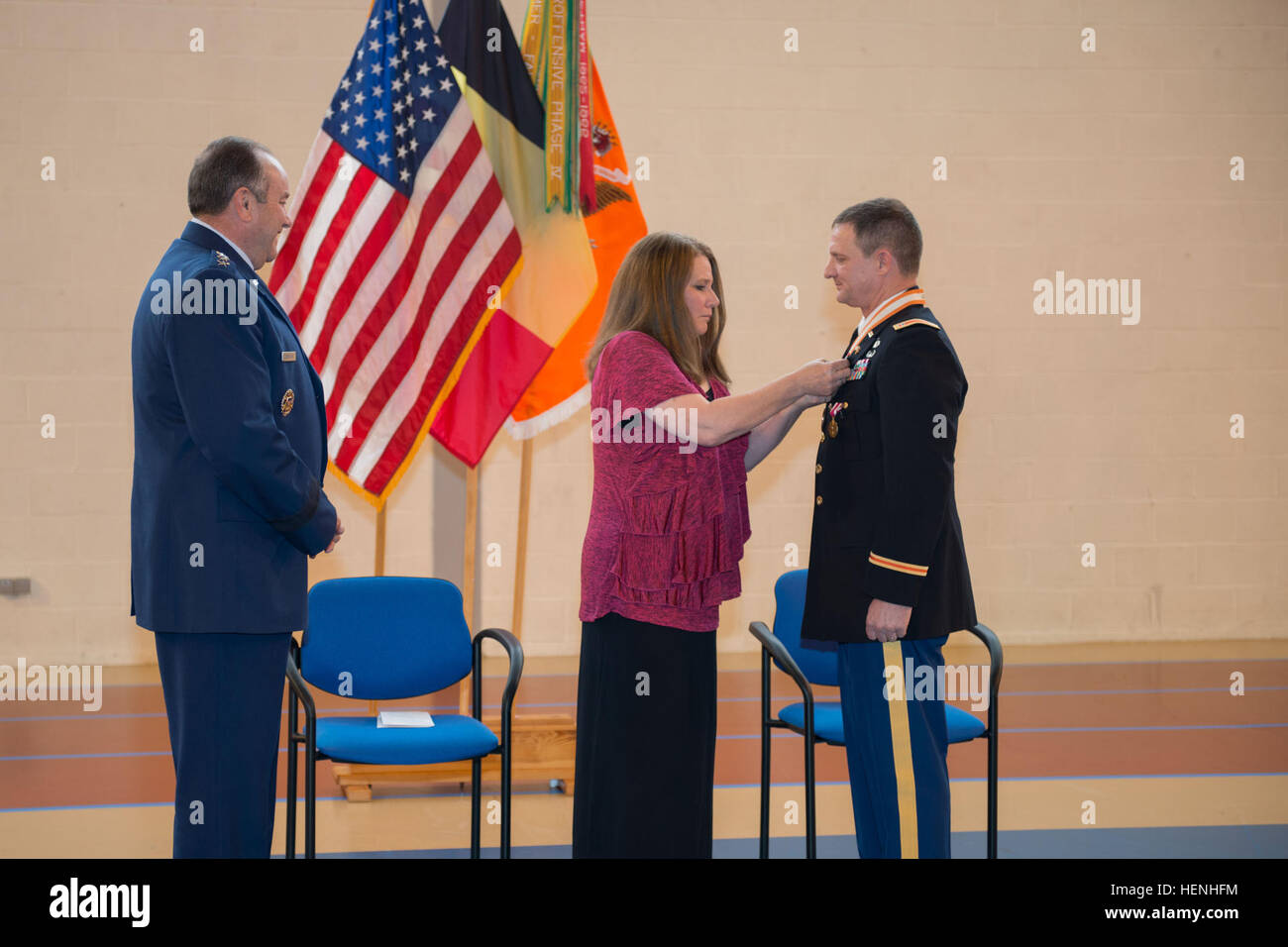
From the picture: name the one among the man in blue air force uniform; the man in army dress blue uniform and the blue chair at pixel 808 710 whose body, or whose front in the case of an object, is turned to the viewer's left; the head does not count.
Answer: the man in army dress blue uniform

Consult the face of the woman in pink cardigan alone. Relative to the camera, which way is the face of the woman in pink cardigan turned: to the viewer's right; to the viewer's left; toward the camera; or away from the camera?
to the viewer's right

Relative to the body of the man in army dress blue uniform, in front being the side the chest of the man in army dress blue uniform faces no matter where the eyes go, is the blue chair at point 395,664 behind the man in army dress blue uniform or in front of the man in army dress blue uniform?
in front

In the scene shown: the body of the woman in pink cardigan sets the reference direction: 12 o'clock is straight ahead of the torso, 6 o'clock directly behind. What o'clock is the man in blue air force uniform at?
The man in blue air force uniform is roughly at 5 o'clock from the woman in pink cardigan.

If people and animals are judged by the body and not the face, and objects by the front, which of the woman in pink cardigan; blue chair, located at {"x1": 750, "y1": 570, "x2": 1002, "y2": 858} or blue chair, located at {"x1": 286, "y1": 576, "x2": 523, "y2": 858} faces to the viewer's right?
the woman in pink cardigan

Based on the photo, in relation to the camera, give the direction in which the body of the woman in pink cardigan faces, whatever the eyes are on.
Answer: to the viewer's right

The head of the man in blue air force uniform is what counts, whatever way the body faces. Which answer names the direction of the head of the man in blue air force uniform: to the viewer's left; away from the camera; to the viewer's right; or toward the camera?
to the viewer's right

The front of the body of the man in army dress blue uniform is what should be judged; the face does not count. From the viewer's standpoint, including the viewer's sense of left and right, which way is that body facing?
facing to the left of the viewer

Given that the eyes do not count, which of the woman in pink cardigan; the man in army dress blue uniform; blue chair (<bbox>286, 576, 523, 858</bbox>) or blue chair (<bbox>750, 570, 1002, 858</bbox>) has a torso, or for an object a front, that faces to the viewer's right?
the woman in pink cardigan

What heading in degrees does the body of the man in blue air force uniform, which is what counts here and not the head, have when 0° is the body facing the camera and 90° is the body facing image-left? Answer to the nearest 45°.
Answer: approximately 270°

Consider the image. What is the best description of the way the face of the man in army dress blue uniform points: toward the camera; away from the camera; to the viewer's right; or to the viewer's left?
to the viewer's left

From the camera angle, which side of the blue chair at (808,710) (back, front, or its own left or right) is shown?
front

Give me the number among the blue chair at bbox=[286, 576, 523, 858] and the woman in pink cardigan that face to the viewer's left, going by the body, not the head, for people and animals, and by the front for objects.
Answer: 0
